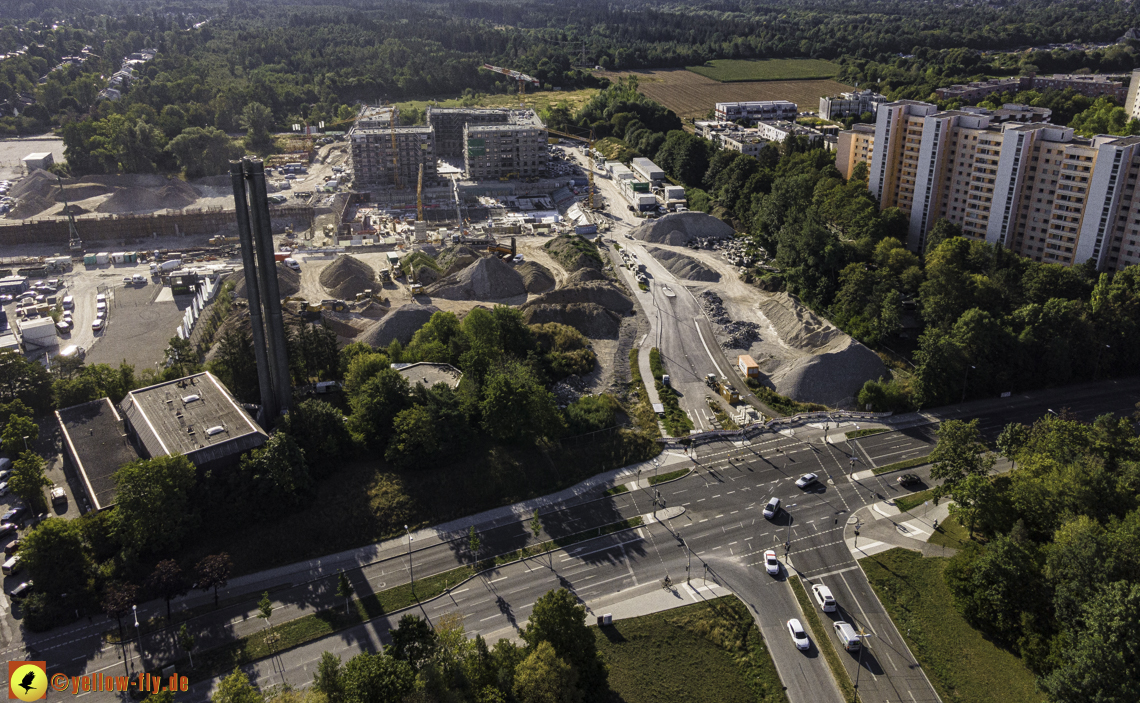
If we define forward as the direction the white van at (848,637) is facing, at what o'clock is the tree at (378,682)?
The tree is roughly at 9 o'clock from the white van.

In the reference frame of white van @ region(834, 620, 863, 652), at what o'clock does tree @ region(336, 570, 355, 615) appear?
The tree is roughly at 10 o'clock from the white van.

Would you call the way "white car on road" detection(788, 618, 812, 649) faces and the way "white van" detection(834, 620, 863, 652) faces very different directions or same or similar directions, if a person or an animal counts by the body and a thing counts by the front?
very different directions

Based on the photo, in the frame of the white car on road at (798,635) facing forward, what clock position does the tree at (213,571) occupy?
The tree is roughly at 4 o'clock from the white car on road.

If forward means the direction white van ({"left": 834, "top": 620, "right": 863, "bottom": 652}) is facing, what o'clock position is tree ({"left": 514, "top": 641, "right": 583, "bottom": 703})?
The tree is roughly at 9 o'clock from the white van.

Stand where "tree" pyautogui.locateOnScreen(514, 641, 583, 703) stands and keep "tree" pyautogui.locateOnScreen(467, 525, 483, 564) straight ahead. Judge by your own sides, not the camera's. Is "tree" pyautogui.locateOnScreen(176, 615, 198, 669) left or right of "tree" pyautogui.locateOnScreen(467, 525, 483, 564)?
left

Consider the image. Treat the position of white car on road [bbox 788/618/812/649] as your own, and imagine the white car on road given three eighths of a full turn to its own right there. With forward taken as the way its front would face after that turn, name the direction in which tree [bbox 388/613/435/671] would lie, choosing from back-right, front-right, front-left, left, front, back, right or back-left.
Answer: front-left

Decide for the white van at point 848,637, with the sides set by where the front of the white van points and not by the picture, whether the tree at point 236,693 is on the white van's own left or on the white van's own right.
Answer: on the white van's own left

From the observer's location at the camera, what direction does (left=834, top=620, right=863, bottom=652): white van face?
facing away from the viewer and to the left of the viewer

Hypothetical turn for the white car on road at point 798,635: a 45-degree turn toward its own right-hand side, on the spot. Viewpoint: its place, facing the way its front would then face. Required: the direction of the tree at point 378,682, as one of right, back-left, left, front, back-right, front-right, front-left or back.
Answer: front-right

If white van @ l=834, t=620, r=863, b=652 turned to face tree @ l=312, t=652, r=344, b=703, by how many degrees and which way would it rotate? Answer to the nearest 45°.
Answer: approximately 90° to its left

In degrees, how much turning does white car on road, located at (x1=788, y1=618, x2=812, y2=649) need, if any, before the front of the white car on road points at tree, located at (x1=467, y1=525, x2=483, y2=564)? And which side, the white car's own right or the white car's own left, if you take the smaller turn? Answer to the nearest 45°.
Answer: approximately 135° to the white car's own right

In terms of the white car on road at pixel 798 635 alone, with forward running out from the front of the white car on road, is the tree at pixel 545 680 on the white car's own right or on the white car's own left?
on the white car's own right
